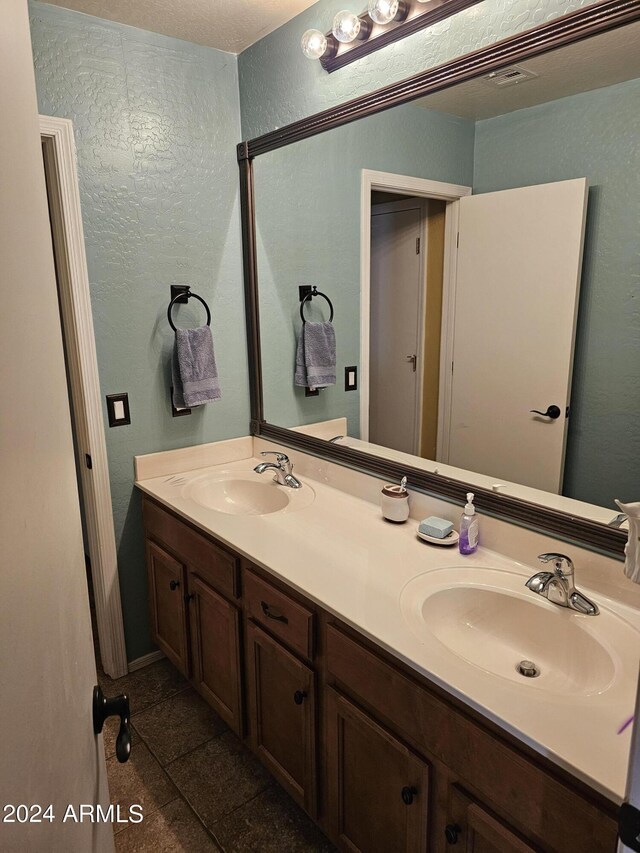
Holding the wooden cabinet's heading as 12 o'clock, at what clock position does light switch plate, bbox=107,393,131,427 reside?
The light switch plate is roughly at 3 o'clock from the wooden cabinet.

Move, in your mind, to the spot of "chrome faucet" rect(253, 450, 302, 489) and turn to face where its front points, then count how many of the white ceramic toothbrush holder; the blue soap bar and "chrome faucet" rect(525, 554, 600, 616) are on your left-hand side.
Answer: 3

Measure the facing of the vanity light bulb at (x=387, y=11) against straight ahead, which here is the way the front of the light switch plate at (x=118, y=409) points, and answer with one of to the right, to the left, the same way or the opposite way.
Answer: to the right

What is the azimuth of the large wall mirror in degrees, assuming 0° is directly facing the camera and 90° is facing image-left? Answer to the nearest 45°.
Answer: approximately 45°
